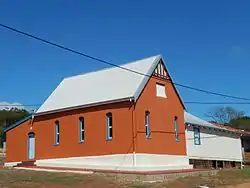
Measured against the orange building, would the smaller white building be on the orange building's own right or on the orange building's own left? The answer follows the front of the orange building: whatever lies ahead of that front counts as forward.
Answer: on the orange building's own left
